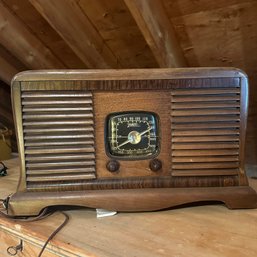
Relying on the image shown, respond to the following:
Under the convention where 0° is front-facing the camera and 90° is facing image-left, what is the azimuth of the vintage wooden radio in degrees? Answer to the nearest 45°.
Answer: approximately 0°
